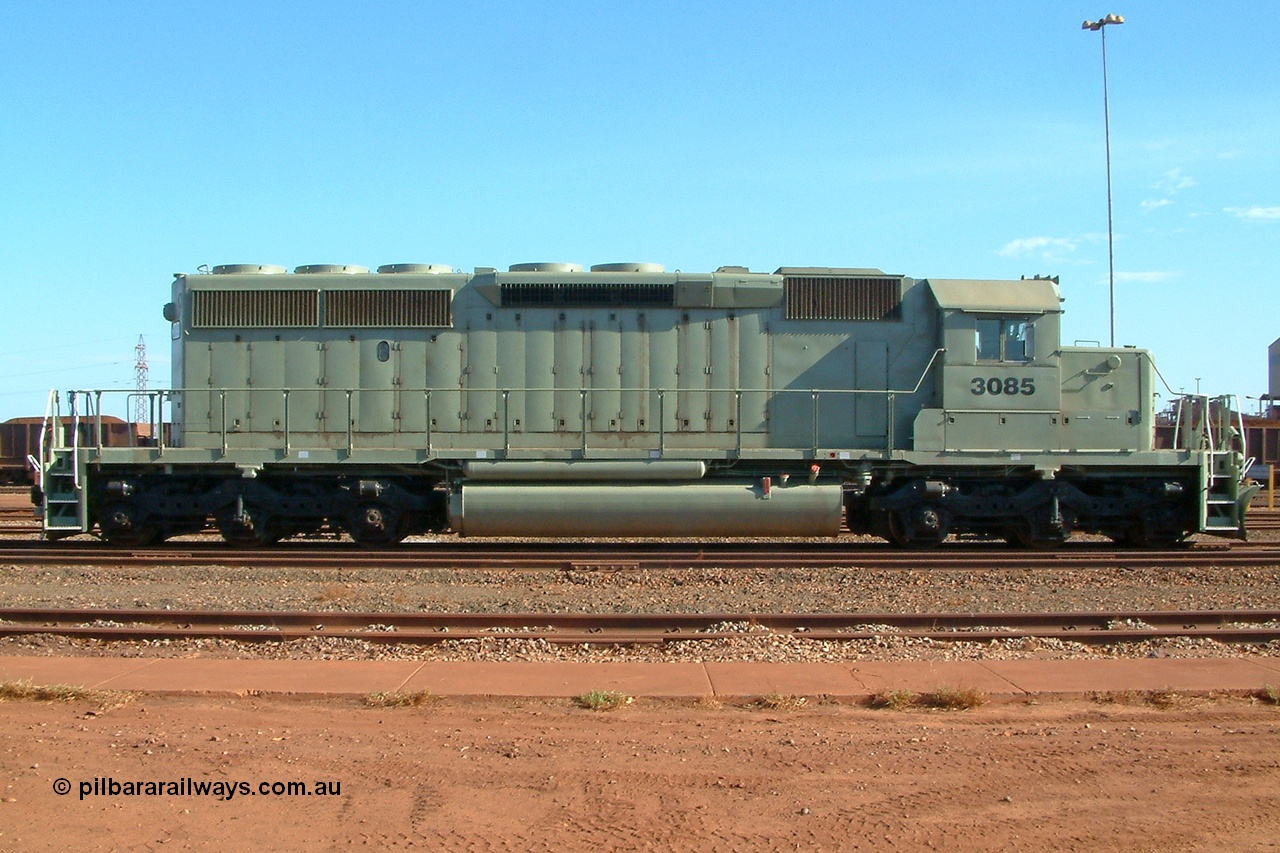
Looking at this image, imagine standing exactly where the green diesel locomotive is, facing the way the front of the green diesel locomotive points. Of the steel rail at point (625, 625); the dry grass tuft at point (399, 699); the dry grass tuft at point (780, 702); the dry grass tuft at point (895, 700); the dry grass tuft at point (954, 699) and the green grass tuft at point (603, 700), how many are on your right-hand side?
6

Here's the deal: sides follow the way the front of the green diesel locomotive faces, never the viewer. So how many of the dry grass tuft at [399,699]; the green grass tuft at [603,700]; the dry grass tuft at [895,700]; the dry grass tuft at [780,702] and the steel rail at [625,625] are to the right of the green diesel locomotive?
5

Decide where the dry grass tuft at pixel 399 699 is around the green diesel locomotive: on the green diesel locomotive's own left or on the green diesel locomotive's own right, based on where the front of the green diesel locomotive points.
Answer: on the green diesel locomotive's own right

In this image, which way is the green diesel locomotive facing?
to the viewer's right

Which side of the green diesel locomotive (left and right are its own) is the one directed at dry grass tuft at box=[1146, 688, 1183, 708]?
right

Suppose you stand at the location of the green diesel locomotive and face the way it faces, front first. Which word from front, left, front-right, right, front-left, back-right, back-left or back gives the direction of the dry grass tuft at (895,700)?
right

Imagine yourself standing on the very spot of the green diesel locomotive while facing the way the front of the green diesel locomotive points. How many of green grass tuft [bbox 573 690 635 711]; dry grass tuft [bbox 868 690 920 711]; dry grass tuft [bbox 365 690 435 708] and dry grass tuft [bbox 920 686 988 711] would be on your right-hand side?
4

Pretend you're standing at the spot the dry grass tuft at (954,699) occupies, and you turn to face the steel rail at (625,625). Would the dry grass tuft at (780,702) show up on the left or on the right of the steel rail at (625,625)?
left

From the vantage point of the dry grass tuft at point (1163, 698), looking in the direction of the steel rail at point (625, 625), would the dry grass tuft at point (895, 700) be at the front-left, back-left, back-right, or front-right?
front-left

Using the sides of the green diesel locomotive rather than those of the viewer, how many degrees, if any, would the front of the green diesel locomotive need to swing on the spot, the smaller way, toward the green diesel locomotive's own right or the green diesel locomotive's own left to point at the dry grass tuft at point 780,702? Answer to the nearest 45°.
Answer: approximately 90° to the green diesel locomotive's own right

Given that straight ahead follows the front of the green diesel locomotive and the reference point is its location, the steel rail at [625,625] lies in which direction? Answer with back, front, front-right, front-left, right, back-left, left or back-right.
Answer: right

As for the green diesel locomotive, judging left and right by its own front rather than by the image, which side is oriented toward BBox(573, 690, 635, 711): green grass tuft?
right
